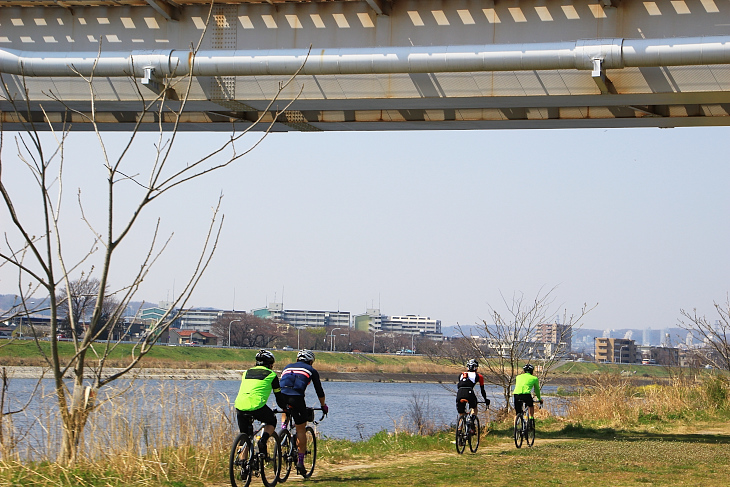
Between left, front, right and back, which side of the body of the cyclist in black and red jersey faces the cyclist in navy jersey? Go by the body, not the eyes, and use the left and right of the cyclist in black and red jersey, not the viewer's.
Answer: back

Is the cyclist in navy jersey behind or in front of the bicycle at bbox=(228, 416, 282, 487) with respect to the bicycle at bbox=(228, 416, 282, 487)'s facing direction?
in front

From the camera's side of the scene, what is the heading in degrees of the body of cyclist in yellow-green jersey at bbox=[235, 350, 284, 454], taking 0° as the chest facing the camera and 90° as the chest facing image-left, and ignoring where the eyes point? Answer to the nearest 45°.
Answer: approximately 225°

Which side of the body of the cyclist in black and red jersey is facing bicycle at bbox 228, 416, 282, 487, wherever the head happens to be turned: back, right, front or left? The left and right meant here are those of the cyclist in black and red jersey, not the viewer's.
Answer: back

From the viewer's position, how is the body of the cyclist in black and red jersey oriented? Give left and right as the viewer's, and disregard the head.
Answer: facing away from the viewer and to the right of the viewer

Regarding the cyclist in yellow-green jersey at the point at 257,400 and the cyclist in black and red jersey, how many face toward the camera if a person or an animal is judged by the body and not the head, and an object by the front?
0

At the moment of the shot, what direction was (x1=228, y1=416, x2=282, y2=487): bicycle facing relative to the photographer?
facing away from the viewer and to the right of the viewer

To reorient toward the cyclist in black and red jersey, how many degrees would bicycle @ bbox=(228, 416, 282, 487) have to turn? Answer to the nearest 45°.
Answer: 0° — it already faces them
